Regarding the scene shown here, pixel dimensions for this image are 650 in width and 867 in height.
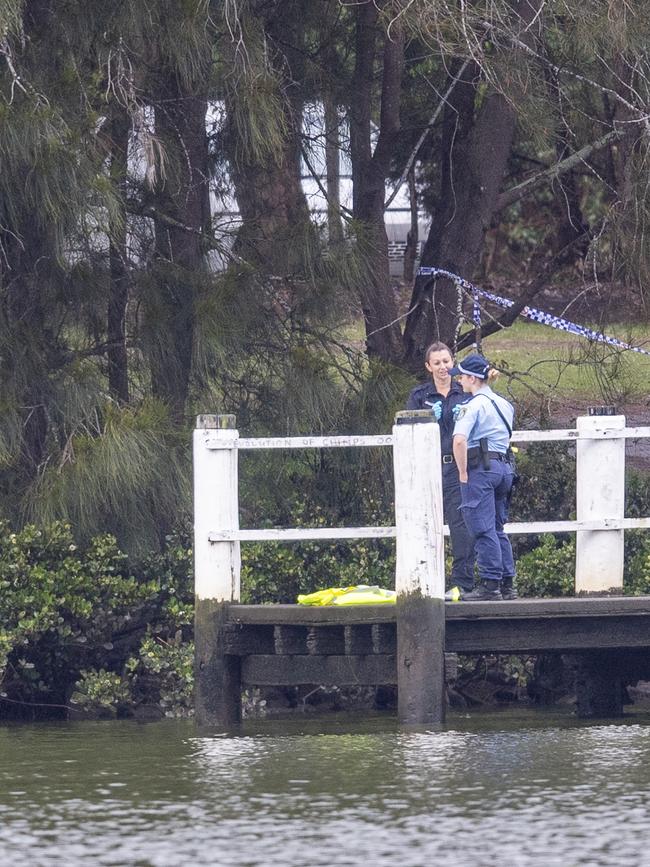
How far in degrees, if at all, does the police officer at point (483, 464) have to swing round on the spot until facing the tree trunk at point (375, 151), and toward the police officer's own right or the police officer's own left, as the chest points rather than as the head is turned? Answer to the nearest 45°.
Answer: approximately 45° to the police officer's own right

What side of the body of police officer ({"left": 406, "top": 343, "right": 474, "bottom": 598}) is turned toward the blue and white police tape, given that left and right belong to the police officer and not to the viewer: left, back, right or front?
back

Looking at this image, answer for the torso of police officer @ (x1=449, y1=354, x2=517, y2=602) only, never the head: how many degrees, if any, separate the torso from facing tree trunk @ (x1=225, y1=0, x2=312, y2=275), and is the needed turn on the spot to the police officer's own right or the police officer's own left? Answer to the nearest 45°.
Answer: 0° — they already face it

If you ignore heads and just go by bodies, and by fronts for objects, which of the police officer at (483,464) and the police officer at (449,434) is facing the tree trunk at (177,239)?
the police officer at (483,464)

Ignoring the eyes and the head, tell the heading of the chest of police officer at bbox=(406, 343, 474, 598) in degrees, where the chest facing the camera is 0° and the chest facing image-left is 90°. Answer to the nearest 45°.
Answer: approximately 0°

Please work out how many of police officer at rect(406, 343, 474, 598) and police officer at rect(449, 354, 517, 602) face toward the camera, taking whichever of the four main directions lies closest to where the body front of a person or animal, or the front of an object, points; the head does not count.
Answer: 1

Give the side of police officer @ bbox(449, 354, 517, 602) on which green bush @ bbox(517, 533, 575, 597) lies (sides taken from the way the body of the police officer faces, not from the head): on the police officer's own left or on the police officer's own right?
on the police officer's own right

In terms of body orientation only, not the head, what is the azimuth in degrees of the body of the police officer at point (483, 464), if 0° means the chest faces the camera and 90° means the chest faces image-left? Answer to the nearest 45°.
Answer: approximately 135°

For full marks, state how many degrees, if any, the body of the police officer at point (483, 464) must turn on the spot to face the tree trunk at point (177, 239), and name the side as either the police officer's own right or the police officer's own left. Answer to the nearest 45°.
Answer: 0° — they already face it

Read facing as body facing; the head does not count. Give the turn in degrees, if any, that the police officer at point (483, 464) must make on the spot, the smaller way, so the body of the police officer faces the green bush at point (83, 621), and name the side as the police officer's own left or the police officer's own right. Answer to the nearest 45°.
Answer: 0° — they already face it
